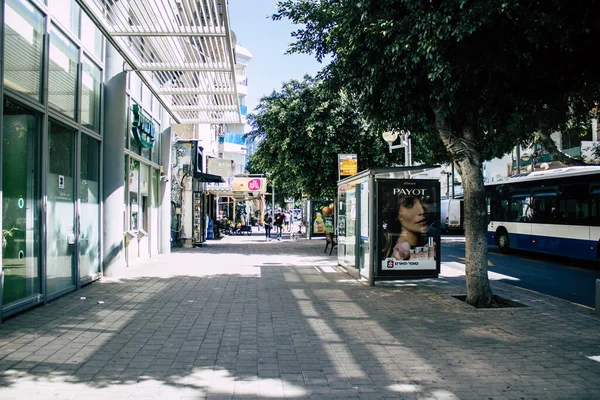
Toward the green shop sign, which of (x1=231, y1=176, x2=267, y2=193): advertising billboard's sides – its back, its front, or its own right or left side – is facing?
front

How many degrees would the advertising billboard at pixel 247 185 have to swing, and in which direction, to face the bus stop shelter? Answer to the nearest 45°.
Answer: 0° — it already faces it

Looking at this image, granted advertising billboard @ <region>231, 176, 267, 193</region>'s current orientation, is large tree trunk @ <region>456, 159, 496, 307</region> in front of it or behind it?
in front

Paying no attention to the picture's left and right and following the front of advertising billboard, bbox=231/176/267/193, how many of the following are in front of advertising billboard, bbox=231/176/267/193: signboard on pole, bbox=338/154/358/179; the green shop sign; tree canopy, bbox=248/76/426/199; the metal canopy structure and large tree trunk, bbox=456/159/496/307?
5

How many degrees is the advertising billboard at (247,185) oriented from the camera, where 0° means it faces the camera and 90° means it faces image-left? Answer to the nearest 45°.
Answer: approximately 0°

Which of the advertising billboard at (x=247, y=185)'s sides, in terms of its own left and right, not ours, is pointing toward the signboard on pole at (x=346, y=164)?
front

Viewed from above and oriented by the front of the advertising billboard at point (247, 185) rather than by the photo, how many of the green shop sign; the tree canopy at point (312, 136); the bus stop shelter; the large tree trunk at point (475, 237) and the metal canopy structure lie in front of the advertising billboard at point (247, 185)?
5

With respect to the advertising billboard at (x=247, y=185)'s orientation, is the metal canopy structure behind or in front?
in front

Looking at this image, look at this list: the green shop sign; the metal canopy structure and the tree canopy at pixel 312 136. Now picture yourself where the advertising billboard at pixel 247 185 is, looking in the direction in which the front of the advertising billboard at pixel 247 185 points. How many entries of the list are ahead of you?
3
